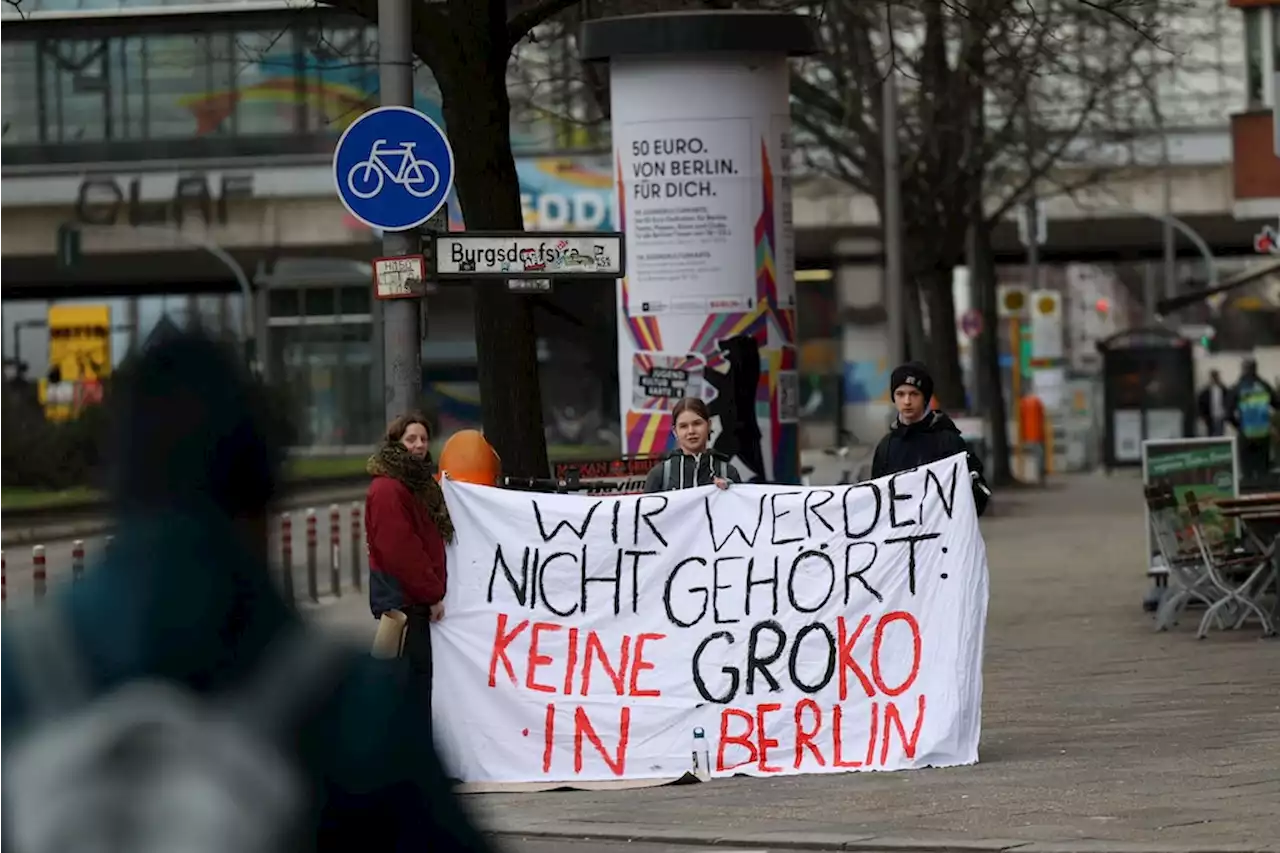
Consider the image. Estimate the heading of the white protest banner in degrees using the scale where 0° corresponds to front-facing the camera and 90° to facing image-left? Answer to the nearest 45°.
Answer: approximately 0°

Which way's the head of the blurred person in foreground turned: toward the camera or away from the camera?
away from the camera

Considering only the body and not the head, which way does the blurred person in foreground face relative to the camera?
away from the camera

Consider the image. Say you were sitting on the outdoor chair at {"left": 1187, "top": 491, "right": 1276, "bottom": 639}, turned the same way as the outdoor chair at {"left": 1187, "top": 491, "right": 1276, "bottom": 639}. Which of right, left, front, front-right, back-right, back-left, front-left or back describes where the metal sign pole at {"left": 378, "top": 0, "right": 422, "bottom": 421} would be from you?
back-right

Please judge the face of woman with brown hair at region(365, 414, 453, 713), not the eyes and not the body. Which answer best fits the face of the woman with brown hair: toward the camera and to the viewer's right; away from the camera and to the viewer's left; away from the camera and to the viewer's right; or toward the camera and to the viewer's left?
toward the camera and to the viewer's right

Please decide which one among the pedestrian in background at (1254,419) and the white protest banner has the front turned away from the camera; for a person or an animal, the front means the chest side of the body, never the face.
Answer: the pedestrian in background
